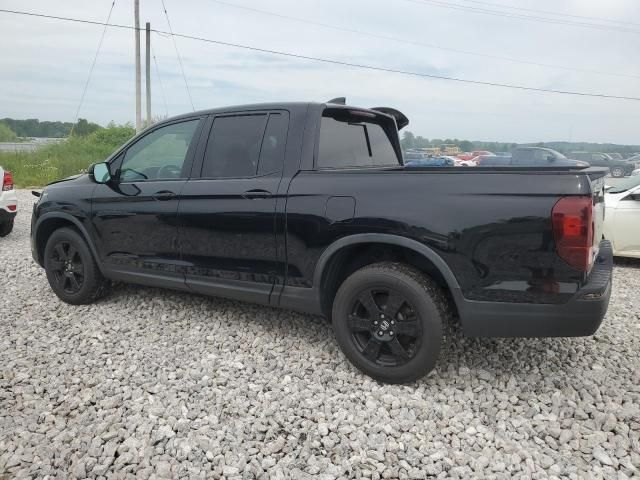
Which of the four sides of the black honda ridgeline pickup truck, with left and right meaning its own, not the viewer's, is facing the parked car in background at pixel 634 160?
right

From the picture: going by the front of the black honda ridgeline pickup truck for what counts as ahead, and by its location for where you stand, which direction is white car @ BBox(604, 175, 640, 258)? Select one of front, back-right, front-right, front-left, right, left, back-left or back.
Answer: right

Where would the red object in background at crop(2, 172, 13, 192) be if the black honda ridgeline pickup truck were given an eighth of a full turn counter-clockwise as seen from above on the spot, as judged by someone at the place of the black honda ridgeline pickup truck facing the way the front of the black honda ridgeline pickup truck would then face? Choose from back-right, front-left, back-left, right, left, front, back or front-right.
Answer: front-right

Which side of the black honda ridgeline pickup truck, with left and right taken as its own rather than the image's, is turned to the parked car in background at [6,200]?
front

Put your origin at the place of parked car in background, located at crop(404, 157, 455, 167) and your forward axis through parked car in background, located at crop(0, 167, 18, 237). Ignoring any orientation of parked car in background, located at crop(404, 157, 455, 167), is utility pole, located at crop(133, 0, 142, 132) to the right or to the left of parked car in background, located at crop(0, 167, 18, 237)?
right

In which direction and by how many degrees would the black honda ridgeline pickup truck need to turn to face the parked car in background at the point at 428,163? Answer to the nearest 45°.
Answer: approximately 45° to its right

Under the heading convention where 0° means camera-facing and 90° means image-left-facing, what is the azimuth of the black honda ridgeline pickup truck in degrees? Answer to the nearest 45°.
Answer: approximately 135°

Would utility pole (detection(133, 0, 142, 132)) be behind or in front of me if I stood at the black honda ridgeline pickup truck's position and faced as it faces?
in front
